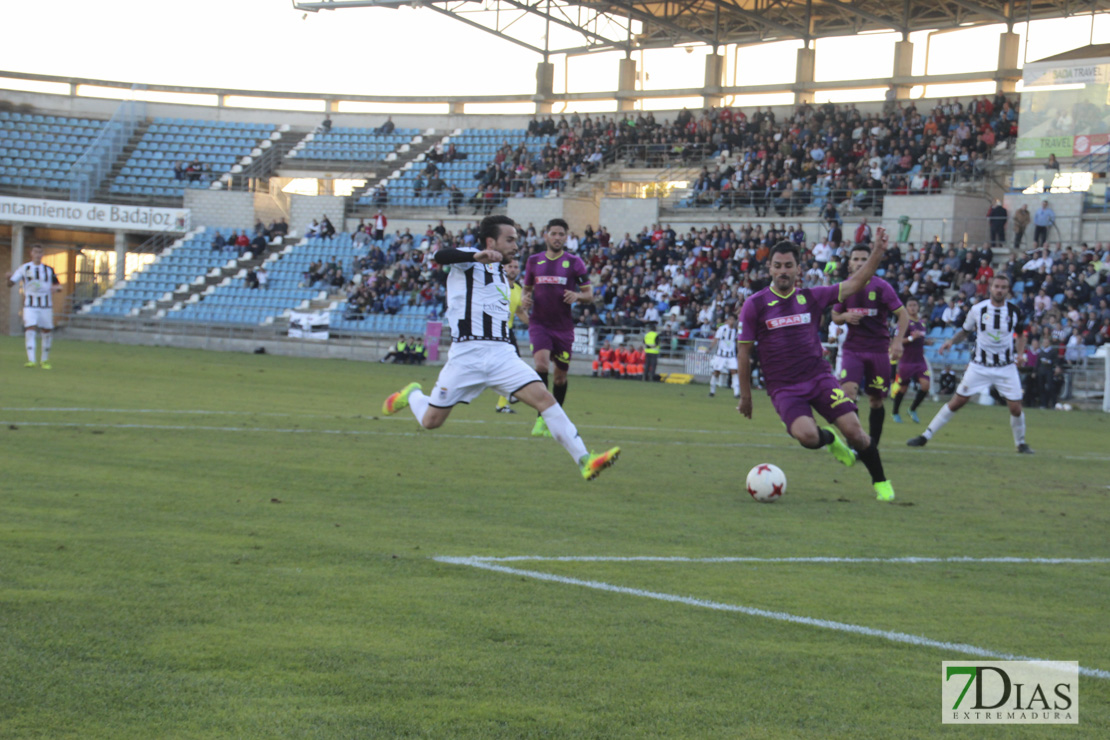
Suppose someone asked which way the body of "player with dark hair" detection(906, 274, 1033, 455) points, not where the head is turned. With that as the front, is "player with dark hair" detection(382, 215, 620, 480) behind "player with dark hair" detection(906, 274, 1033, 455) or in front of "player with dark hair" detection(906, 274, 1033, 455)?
in front

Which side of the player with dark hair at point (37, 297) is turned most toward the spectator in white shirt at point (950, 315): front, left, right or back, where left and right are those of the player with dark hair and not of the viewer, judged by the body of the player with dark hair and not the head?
left

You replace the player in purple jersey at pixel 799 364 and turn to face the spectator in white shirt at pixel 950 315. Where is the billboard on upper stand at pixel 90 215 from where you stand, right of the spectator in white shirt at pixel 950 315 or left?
left

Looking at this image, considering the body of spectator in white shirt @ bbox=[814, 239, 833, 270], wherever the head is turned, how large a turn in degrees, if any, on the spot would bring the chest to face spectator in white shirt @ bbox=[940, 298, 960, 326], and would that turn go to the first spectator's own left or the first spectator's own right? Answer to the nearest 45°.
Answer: approximately 45° to the first spectator's own left

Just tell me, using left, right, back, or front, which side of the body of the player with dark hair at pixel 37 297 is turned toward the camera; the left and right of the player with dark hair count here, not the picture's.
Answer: front

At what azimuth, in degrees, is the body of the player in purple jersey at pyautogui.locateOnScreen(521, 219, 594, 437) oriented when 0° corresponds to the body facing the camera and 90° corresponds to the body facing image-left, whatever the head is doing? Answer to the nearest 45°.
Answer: approximately 0°

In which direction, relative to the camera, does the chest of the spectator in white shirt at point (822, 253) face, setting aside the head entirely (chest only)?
toward the camera

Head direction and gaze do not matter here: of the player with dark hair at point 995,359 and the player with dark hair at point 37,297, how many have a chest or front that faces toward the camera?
2

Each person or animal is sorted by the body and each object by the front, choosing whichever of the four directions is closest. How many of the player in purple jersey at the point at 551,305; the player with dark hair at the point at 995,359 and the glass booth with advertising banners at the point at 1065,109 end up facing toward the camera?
3
